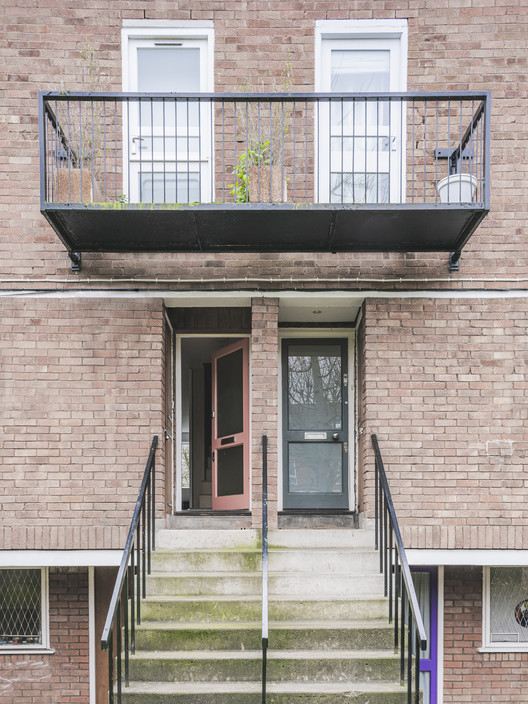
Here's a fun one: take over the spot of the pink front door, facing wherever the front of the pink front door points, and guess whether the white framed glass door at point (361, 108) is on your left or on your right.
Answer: on your left

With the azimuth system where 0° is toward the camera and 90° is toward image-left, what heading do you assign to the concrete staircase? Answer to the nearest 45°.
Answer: approximately 0°

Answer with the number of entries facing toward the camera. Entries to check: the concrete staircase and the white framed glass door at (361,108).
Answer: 2

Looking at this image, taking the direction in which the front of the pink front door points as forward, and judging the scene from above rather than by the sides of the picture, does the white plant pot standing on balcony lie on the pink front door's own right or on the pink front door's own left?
on the pink front door's own left

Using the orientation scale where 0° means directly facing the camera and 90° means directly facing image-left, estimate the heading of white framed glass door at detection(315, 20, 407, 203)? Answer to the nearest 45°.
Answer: approximately 0°

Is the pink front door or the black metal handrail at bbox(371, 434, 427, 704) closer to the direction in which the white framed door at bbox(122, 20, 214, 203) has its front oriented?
the black metal handrail

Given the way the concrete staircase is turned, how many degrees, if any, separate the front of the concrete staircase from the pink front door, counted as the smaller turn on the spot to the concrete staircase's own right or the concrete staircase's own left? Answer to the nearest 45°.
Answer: approximately 180°
